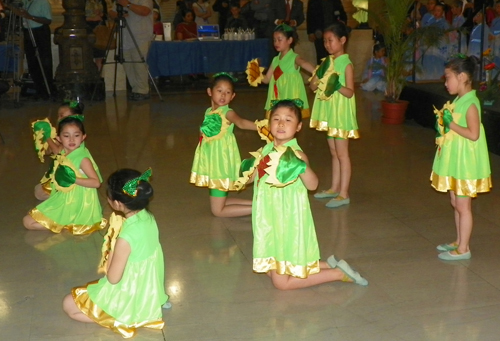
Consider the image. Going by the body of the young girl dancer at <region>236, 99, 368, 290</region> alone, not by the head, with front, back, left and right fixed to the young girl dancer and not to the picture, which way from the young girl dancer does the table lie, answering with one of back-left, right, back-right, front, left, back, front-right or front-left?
back-right

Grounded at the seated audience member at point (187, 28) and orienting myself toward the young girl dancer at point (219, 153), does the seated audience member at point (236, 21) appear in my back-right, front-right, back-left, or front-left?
back-left

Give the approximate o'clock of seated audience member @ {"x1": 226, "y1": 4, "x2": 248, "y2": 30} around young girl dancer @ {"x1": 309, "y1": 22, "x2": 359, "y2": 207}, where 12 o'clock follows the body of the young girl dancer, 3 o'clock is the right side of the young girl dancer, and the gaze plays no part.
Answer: The seated audience member is roughly at 4 o'clock from the young girl dancer.

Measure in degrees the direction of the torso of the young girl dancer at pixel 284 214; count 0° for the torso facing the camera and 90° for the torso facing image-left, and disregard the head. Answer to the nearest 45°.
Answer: approximately 45°

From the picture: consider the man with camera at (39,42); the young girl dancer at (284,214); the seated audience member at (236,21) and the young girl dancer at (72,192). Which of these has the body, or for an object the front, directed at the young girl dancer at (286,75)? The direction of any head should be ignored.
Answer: the seated audience member

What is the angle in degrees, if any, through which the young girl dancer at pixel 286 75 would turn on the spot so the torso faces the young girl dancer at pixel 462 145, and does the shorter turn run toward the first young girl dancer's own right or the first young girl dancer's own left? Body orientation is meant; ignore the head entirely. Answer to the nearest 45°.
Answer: approximately 90° to the first young girl dancer's own left

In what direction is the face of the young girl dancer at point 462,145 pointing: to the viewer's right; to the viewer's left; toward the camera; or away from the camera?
to the viewer's left
